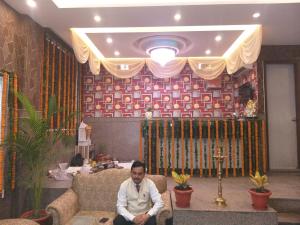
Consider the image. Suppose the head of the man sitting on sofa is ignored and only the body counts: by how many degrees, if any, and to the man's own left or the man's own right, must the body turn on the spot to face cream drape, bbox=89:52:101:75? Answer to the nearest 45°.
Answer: approximately 180°

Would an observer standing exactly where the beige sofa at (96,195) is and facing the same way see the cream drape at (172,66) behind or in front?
behind

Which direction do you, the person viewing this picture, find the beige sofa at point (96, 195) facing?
facing the viewer

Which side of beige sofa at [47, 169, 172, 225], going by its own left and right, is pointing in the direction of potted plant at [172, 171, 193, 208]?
left

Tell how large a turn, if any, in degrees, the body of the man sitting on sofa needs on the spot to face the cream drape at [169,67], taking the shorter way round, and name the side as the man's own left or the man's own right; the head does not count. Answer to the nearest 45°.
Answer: approximately 180°

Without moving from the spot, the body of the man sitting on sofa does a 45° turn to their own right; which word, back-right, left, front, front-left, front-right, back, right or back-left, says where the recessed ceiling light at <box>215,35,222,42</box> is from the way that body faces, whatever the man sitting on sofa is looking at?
back

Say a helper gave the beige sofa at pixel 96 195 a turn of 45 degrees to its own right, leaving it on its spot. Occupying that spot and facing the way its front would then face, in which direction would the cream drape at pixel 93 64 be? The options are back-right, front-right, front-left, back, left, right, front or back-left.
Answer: back-right

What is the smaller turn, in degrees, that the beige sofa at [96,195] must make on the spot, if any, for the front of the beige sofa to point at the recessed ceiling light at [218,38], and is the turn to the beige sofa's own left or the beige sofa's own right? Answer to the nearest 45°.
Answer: approximately 135° to the beige sofa's own left

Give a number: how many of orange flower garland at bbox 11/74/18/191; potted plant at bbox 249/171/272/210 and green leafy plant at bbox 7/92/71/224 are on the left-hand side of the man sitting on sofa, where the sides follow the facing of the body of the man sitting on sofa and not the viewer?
1

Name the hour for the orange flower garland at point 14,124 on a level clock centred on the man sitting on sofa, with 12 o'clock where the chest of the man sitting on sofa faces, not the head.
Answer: The orange flower garland is roughly at 4 o'clock from the man sitting on sofa.

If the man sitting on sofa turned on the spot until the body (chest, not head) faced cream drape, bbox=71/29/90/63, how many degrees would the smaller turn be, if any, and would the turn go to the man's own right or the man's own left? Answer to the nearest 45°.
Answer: approximately 135° to the man's own right

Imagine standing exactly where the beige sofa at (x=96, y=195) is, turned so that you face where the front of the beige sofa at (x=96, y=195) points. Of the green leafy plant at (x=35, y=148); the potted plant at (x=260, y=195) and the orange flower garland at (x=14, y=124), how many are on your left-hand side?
1

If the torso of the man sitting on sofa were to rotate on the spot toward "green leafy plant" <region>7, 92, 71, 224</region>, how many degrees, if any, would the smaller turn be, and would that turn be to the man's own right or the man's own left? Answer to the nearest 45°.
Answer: approximately 135° to the man's own right

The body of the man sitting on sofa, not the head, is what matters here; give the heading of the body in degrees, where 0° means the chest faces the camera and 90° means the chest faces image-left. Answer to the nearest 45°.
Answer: approximately 0°
